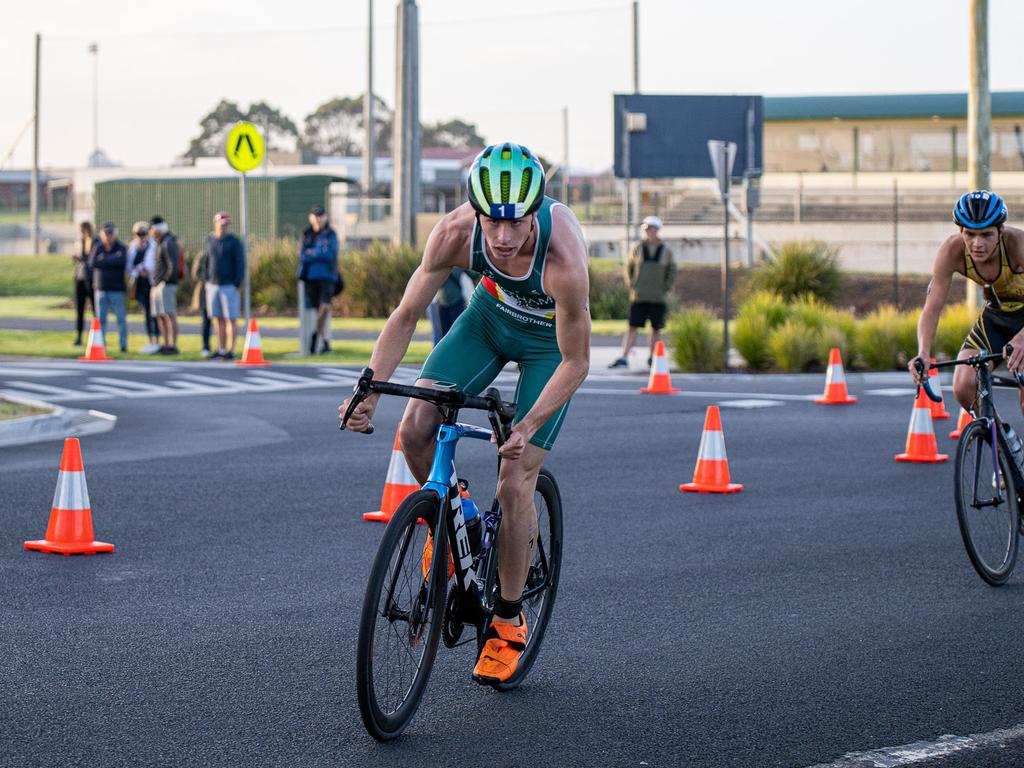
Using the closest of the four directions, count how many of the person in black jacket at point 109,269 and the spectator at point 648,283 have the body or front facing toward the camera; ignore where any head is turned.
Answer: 2

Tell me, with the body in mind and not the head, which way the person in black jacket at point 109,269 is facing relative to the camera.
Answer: toward the camera

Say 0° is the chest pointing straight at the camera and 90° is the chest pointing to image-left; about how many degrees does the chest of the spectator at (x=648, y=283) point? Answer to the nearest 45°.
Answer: approximately 0°

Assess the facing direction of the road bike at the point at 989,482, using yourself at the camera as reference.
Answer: facing the viewer and to the left of the viewer

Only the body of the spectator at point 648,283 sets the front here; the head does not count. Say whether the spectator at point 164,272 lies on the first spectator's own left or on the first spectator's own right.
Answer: on the first spectator's own right

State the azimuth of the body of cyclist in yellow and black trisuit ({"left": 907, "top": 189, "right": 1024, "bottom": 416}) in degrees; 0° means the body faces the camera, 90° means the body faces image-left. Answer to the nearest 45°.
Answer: approximately 45°

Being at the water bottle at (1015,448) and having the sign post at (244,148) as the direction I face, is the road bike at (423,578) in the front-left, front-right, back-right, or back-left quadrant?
back-left

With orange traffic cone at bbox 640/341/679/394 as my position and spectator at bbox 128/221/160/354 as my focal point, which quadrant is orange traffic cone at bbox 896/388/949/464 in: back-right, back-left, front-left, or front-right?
back-left

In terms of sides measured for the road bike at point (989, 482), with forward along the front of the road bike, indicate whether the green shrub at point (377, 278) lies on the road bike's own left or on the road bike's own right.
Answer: on the road bike's own right

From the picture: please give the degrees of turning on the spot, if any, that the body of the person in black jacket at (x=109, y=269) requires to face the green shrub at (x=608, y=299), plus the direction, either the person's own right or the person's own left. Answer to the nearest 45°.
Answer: approximately 135° to the person's own left
